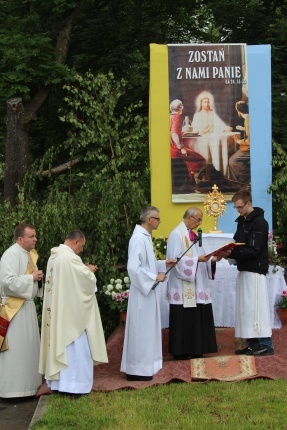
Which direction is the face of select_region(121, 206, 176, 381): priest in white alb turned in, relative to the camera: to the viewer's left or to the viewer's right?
to the viewer's right

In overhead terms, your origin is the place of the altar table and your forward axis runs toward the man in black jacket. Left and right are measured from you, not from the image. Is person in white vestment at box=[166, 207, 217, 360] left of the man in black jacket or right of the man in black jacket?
right

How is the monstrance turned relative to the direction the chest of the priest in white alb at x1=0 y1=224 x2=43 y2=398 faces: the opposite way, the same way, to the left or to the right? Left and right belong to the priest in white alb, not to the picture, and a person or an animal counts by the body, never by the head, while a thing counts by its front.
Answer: to the right

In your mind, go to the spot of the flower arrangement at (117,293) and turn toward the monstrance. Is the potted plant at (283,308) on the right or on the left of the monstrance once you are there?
right

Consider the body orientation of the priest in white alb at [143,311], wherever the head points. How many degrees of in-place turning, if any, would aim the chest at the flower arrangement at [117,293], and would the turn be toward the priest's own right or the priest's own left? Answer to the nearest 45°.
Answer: approximately 90° to the priest's own left

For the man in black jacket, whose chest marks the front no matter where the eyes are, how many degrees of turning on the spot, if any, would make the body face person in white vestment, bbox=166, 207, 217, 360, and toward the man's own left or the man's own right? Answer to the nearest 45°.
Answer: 0° — they already face them

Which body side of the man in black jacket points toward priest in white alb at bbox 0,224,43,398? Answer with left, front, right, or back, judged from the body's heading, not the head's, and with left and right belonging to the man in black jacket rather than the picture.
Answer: front

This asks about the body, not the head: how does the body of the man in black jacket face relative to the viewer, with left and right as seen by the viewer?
facing to the left of the viewer

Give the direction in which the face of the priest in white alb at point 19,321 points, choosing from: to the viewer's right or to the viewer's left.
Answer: to the viewer's right

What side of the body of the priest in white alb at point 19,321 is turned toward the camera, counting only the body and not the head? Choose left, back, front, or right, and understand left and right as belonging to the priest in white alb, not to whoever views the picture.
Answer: right

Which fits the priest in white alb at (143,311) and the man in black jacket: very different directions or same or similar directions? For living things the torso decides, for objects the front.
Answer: very different directions

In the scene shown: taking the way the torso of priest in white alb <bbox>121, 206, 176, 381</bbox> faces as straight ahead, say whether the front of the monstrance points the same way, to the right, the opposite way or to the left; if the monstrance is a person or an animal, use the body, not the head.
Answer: to the right
